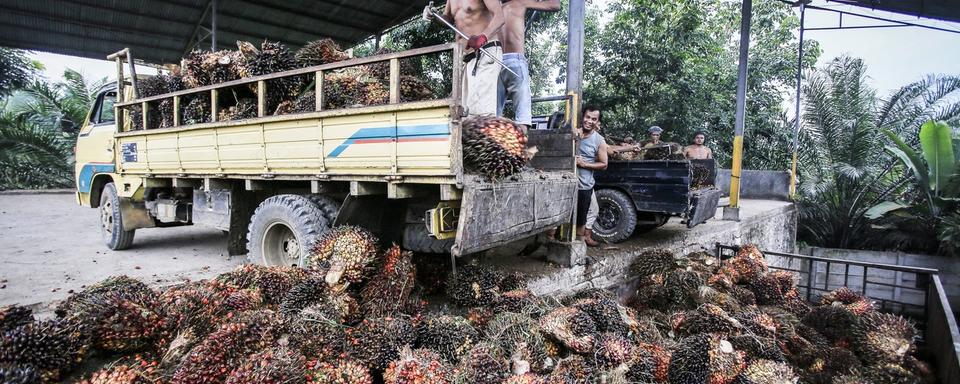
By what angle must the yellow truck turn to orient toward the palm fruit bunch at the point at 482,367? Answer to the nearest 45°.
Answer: approximately 180°

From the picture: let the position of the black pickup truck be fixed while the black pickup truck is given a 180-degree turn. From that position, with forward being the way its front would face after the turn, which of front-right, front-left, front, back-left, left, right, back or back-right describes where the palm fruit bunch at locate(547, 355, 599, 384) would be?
front-right

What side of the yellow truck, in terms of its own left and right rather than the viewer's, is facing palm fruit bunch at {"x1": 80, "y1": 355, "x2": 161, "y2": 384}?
left

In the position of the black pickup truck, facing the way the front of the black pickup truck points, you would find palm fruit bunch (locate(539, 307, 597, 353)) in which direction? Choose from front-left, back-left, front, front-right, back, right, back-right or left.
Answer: back-left

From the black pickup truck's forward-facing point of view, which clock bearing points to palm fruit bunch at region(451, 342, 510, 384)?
The palm fruit bunch is roughly at 8 o'clock from the black pickup truck.

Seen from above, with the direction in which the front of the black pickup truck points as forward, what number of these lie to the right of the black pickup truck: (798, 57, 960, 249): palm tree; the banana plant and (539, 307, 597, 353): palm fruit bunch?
2

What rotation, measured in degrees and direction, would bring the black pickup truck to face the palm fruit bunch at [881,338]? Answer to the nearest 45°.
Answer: approximately 180°

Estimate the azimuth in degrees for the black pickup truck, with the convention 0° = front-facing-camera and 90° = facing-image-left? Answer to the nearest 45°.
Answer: approximately 135°

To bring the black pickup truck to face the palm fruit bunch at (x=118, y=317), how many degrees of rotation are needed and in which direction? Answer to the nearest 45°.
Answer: approximately 90° to its left

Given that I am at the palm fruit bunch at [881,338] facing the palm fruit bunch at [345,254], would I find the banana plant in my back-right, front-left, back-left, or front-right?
back-right

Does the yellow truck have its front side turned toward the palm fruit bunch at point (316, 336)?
no

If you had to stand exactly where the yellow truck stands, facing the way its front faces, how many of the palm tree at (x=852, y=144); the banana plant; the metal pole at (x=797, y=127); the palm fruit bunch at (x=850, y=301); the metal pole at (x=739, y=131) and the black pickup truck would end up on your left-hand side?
0

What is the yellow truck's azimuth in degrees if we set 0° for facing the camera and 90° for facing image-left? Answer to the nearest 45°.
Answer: approximately 135°

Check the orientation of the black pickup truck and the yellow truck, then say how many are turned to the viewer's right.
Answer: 0

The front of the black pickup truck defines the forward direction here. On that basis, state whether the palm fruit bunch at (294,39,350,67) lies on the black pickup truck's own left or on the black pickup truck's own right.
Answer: on the black pickup truck's own left

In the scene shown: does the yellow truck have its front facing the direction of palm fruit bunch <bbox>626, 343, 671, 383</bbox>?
no

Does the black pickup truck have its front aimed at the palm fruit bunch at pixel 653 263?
no
